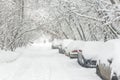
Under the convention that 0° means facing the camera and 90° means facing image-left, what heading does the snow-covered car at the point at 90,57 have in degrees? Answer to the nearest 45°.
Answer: approximately 315°
